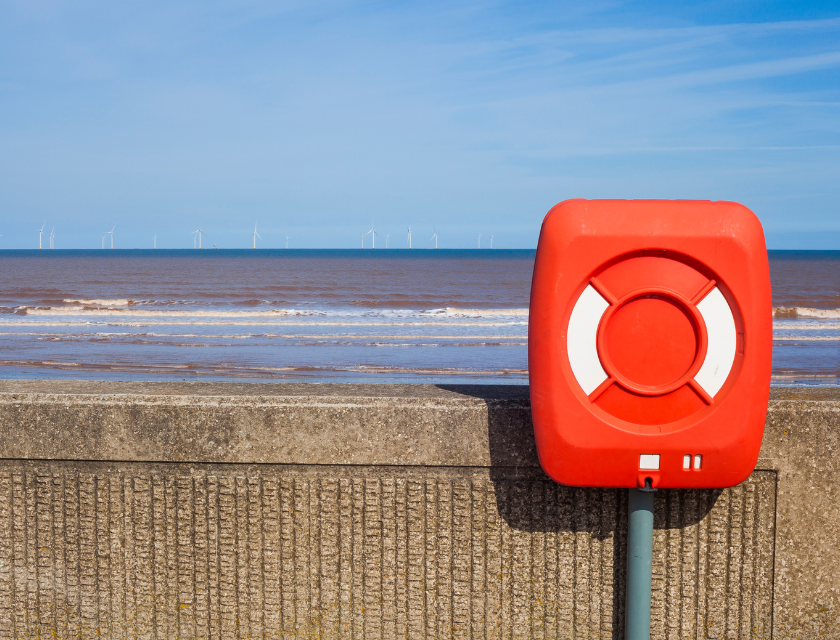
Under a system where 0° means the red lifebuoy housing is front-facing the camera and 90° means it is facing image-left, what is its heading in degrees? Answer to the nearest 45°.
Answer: approximately 0°
